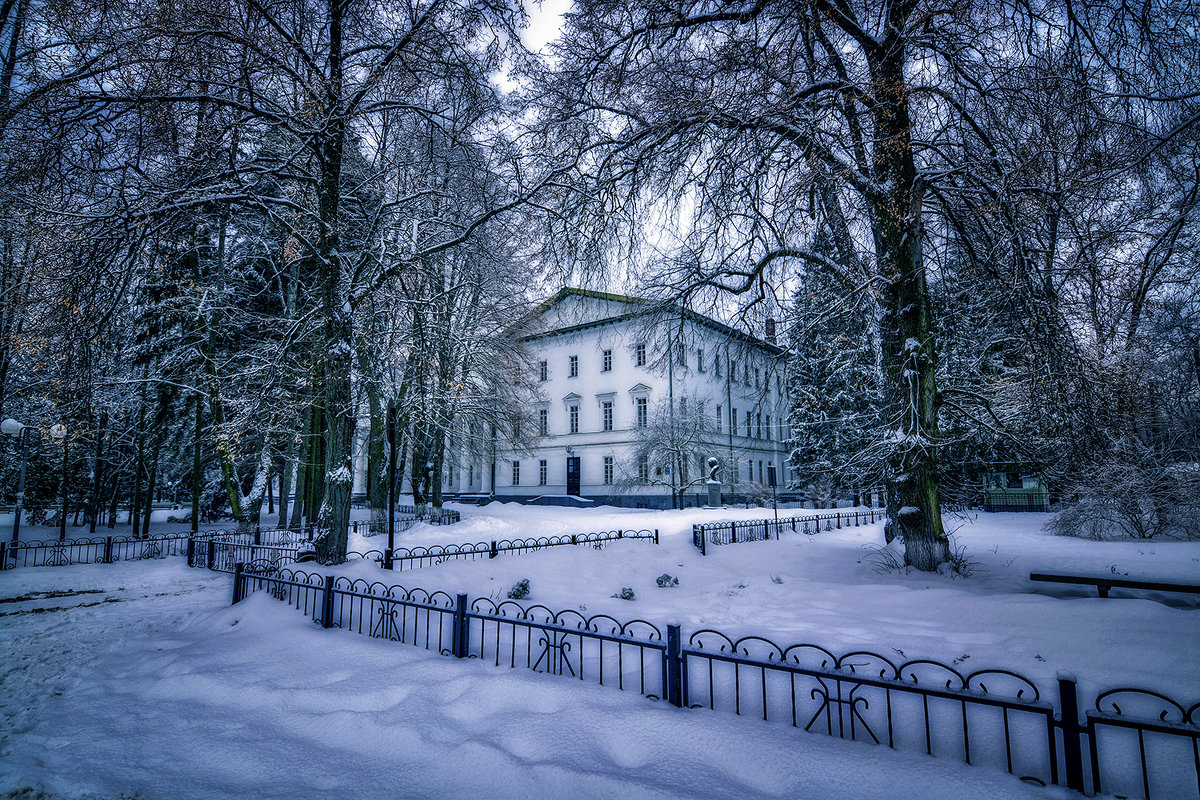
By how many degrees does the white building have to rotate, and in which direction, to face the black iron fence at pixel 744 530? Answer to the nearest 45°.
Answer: approximately 45° to its left

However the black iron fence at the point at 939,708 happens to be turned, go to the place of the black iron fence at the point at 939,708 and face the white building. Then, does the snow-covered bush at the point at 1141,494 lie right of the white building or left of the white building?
right

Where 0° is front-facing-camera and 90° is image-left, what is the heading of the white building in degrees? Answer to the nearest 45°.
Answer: approximately 45°

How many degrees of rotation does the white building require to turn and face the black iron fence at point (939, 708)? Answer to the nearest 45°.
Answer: approximately 45° to its left

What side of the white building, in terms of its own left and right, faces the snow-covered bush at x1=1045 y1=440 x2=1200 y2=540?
left

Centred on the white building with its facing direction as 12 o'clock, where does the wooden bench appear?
The wooden bench is roughly at 10 o'clock from the white building.
